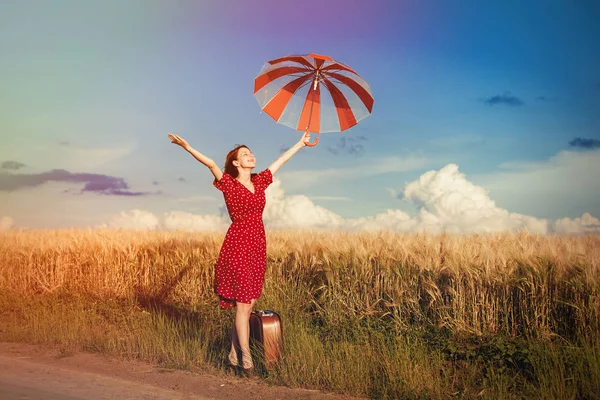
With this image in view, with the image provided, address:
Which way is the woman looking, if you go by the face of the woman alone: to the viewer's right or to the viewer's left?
to the viewer's right

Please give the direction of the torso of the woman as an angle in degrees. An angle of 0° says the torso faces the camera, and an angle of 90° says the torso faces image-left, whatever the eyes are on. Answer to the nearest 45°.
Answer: approximately 315°
